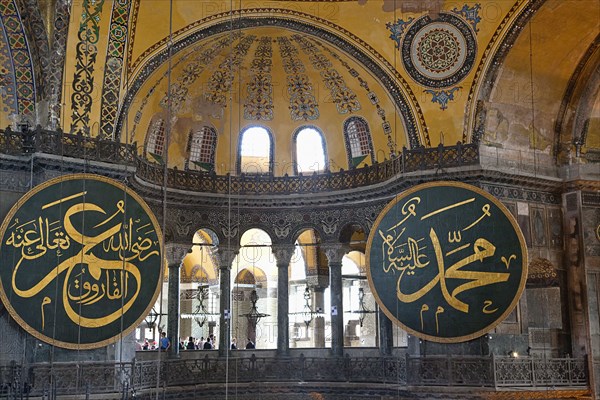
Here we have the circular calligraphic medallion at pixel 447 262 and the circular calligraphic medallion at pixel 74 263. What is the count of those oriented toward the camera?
2

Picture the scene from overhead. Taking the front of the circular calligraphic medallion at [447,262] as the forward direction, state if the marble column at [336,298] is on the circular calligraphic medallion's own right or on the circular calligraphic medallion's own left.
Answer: on the circular calligraphic medallion's own right

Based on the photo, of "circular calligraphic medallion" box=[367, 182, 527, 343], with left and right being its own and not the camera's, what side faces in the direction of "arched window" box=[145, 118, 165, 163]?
right

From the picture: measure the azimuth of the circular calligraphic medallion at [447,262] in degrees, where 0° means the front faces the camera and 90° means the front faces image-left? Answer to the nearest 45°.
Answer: approximately 0°

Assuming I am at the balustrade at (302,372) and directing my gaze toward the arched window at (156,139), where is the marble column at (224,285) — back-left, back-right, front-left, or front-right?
front-right

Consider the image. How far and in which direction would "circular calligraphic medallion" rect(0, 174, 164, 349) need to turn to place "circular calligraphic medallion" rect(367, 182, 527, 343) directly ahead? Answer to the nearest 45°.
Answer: approximately 90° to its left

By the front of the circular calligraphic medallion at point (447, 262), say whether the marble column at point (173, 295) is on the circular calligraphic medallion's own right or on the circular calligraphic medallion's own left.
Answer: on the circular calligraphic medallion's own right

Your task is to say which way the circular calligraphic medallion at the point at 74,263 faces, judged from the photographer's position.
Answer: facing the viewer

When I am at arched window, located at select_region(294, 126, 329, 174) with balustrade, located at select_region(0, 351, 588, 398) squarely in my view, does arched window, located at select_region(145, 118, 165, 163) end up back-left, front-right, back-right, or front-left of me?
front-right
